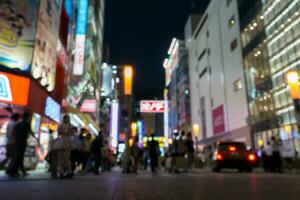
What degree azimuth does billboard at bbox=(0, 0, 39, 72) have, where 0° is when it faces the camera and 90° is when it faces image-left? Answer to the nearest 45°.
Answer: approximately 315°

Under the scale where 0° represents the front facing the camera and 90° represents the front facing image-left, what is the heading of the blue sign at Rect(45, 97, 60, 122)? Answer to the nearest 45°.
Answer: approximately 315°

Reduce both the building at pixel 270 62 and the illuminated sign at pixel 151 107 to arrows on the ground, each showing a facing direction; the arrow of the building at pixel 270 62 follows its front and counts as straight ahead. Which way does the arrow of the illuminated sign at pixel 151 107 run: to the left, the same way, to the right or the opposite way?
to the left

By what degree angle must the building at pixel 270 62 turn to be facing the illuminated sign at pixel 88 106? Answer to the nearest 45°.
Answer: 0° — it already faces it

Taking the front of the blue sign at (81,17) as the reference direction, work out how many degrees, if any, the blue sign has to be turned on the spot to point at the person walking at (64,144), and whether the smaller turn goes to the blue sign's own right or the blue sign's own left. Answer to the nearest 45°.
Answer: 0° — it already faces them

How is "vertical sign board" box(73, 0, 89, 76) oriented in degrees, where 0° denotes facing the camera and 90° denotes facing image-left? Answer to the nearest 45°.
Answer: approximately 0°
